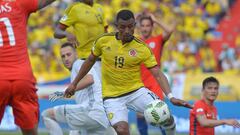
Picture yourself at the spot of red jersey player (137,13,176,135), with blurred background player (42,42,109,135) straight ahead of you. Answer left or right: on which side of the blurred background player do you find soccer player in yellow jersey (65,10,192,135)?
left

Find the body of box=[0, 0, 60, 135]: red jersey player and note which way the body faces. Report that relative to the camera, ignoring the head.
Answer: away from the camera

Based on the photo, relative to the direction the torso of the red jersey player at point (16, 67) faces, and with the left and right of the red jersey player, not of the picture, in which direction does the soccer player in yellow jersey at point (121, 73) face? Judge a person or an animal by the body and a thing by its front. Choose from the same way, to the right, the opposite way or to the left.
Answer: the opposite way

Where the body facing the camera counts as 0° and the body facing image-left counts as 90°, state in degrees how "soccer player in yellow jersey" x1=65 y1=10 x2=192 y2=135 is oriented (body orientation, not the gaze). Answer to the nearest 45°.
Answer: approximately 0°

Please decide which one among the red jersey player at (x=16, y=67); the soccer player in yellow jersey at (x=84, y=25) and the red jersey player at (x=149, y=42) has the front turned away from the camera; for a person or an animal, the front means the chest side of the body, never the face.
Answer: the red jersey player at (x=16, y=67)

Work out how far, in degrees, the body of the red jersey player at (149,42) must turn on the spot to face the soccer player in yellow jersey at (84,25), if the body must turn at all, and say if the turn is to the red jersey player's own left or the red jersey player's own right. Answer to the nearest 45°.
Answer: approximately 45° to the red jersey player's own right
